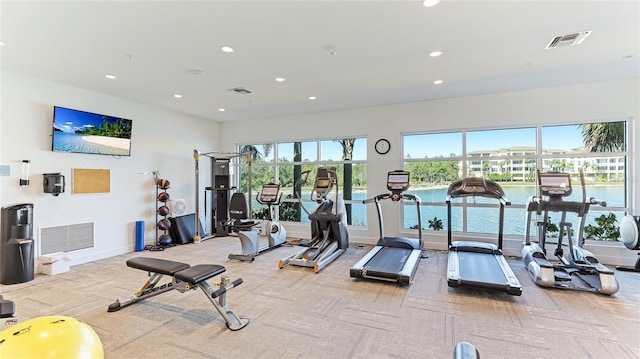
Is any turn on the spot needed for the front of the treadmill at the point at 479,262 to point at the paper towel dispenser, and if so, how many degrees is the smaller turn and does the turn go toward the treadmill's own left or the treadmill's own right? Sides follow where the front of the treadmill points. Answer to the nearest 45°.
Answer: approximately 135° to the treadmill's own left

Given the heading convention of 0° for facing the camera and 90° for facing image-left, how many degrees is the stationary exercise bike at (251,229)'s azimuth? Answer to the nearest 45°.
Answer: approximately 225°

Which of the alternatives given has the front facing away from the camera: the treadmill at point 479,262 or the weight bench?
the treadmill

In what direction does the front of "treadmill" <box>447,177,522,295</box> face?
away from the camera

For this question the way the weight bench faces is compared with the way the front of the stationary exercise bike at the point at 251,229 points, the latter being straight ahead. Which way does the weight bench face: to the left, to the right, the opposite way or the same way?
to the right

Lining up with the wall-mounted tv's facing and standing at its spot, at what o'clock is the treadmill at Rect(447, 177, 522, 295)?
The treadmill is roughly at 12 o'clock from the wall-mounted tv.

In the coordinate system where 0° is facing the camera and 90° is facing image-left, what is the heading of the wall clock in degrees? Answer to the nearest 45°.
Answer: approximately 0°

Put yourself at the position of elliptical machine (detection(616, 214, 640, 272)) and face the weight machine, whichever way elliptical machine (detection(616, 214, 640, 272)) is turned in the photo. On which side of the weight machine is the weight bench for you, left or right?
left

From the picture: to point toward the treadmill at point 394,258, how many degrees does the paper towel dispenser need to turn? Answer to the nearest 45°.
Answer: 0° — it already faces it

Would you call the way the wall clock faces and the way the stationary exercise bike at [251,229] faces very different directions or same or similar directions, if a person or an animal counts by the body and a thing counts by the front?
very different directions

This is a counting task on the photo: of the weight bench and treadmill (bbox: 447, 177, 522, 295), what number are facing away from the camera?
1

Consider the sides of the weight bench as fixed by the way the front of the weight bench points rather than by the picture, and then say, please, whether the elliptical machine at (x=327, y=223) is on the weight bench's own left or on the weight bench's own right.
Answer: on the weight bench's own left

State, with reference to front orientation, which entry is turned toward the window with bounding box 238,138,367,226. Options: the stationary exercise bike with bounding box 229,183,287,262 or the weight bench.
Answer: the stationary exercise bike
